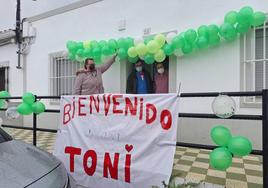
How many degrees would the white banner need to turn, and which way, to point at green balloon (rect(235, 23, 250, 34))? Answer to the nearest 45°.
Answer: approximately 135° to its left

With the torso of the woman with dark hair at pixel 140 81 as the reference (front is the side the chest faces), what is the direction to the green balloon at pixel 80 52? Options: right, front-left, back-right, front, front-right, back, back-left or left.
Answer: right

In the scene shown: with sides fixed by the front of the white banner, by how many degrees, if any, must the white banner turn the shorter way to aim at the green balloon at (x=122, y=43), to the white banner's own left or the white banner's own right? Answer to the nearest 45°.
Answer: approximately 180°

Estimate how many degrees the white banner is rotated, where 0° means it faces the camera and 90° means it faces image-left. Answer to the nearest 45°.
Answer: approximately 0°

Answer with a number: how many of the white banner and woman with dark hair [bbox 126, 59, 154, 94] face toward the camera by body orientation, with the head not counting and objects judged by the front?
2

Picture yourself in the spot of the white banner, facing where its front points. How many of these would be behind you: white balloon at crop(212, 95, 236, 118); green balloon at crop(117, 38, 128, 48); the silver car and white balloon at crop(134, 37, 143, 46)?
2

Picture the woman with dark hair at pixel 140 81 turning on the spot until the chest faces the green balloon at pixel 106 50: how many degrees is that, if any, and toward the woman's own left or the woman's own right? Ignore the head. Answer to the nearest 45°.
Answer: approximately 90° to the woman's own right

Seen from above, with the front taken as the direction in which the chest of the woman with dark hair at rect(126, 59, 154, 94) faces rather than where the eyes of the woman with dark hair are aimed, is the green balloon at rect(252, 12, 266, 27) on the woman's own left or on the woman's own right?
on the woman's own left

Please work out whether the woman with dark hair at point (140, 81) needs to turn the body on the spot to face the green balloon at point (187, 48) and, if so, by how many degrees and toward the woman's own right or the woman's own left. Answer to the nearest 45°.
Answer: approximately 45° to the woman's own left

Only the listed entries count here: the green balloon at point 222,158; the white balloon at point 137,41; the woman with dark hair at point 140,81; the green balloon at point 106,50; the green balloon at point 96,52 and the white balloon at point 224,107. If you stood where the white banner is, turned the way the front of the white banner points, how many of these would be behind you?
4

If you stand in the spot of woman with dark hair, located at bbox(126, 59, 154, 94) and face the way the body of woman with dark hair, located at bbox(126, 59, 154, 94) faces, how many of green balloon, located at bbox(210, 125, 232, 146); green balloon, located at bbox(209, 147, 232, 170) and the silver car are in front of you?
3

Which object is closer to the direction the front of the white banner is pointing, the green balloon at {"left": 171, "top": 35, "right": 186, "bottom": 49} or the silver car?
the silver car

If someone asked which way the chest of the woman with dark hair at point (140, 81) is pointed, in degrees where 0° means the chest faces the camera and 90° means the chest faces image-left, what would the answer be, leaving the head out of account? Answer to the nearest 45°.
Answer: approximately 0°
